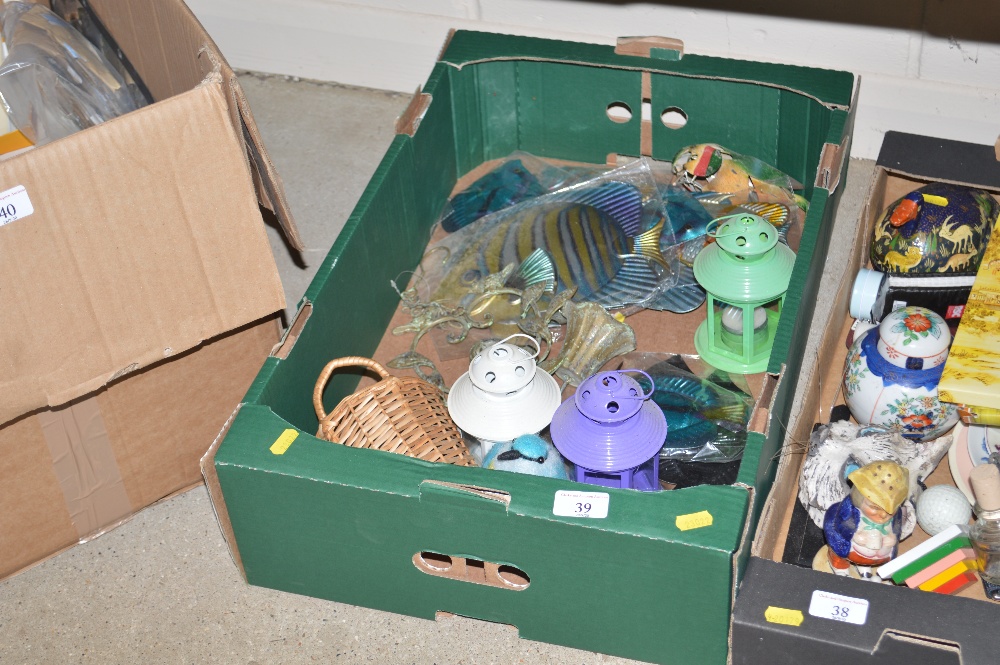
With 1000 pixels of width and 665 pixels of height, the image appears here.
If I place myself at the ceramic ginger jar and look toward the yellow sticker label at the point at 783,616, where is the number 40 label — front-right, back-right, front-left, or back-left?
front-right

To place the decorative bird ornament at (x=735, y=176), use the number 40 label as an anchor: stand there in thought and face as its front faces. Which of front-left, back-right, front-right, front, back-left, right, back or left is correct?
left

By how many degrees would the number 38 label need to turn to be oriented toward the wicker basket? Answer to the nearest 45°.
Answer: approximately 90° to its right

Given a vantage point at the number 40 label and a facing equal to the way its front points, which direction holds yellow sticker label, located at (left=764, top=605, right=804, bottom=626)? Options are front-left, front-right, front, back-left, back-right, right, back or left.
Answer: front-left

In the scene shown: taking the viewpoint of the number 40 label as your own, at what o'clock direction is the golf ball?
The golf ball is roughly at 10 o'clock from the number 40 label.

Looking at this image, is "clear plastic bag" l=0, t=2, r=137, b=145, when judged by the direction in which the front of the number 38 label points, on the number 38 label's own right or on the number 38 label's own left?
on the number 38 label's own right

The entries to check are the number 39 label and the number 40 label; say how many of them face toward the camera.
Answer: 2

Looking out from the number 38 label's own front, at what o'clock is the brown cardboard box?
The brown cardboard box is roughly at 3 o'clock from the number 38 label.

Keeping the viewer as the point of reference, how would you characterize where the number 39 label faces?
facing the viewer
